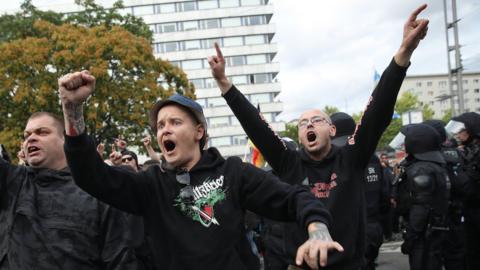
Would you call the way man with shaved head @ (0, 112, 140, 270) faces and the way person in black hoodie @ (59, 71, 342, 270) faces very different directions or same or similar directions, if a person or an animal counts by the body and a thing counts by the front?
same or similar directions

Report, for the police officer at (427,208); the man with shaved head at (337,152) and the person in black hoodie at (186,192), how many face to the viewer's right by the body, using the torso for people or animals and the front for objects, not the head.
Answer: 0

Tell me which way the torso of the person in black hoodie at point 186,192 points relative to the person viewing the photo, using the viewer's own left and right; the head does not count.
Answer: facing the viewer and to the left of the viewer

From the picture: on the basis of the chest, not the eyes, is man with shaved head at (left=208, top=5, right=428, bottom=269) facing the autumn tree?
no

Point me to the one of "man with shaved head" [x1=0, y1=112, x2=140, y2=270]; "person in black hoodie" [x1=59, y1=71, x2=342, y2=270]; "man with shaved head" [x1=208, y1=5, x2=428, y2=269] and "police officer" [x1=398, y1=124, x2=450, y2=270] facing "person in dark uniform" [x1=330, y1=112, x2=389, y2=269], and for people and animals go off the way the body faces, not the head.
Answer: the police officer

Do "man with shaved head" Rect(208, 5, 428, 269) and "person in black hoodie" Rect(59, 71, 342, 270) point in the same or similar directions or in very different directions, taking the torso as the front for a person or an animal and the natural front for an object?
same or similar directions

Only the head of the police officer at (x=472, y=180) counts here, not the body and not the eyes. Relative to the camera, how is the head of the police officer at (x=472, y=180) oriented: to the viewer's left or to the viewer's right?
to the viewer's left

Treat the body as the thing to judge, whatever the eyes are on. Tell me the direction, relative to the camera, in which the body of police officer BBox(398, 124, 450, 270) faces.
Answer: to the viewer's left

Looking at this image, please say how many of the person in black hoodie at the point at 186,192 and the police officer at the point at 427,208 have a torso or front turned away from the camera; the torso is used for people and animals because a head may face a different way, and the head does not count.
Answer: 0

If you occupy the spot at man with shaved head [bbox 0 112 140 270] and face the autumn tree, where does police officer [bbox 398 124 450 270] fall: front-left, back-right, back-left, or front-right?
front-right

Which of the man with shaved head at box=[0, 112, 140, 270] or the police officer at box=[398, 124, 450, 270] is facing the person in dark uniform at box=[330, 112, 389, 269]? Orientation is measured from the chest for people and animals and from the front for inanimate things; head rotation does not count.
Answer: the police officer

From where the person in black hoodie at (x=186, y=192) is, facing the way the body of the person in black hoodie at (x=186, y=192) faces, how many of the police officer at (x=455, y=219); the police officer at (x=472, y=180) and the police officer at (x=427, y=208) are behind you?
3

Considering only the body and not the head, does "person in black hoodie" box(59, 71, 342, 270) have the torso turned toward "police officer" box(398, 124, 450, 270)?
no

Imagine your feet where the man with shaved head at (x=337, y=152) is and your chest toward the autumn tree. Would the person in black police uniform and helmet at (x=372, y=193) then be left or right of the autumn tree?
right

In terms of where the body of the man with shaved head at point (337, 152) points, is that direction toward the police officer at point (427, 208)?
no

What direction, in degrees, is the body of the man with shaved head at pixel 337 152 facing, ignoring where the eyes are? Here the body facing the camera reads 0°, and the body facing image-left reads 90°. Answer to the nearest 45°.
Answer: approximately 45°

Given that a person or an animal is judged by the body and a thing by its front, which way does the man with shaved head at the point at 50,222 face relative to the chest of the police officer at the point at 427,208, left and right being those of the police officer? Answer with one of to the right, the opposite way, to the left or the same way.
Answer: to the left

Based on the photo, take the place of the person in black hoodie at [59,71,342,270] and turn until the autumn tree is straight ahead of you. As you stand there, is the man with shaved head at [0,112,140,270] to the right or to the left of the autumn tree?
left
